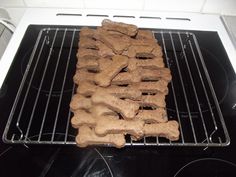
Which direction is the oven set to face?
toward the camera
